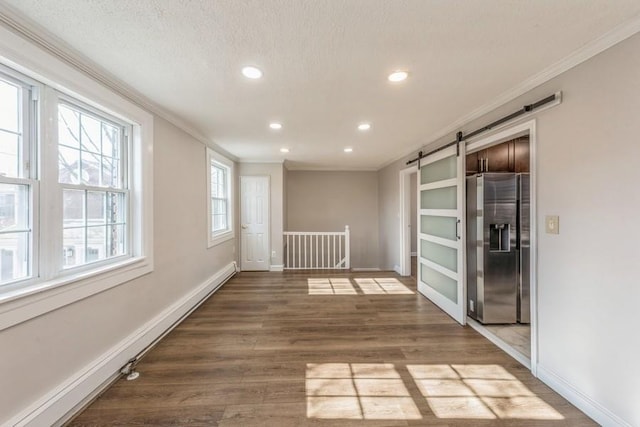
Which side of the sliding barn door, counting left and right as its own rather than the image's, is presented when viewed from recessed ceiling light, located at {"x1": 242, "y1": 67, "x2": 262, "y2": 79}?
front

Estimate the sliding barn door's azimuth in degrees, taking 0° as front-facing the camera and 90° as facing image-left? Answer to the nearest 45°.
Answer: approximately 45°

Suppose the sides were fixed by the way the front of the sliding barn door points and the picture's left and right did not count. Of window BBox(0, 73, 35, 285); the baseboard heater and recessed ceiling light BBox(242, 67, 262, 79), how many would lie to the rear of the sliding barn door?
0

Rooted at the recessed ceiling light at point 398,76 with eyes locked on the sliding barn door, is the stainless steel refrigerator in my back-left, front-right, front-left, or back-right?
front-right

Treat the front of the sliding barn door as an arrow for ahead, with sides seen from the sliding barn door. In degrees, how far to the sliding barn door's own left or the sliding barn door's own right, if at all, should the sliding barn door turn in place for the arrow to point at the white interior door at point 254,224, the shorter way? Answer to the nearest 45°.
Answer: approximately 45° to the sliding barn door's own right

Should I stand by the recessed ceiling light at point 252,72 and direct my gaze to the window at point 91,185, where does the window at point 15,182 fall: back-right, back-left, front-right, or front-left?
front-left

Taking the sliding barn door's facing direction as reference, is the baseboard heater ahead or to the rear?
ahead

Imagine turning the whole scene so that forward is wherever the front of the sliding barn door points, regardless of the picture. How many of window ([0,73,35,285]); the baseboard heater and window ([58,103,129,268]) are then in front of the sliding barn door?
3

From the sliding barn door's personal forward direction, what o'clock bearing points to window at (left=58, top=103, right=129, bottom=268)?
The window is roughly at 12 o'clock from the sliding barn door.

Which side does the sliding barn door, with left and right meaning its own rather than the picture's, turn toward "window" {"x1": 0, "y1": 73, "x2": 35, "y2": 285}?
front

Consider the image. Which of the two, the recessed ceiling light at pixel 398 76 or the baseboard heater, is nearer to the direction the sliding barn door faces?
the baseboard heater

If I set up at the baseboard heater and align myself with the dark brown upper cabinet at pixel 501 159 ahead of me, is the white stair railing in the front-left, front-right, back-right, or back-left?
front-left

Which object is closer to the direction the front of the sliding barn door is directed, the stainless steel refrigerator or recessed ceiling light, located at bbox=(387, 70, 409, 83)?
the recessed ceiling light
